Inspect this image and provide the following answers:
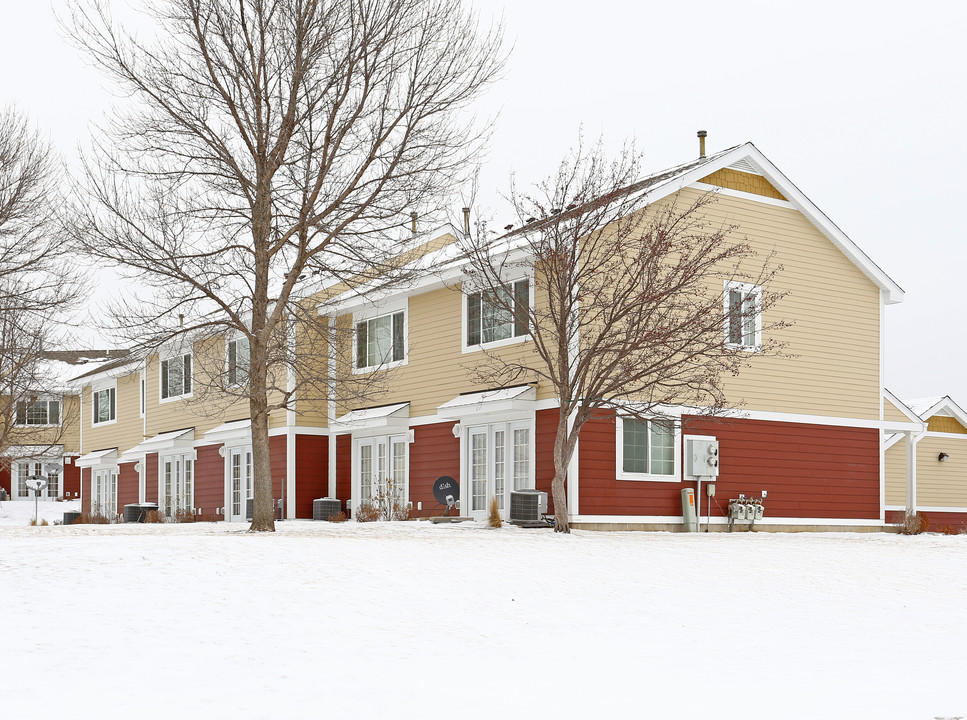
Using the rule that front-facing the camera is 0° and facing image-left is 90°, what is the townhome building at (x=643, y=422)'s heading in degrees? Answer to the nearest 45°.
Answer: approximately 45°

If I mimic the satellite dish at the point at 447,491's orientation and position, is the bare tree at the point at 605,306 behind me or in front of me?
in front
